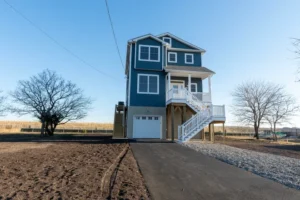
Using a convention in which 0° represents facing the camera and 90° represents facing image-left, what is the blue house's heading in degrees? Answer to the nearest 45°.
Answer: approximately 0°
